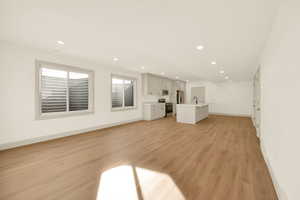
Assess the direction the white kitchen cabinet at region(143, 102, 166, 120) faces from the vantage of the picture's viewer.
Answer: facing the viewer and to the right of the viewer

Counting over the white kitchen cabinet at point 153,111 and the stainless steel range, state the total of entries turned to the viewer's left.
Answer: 0

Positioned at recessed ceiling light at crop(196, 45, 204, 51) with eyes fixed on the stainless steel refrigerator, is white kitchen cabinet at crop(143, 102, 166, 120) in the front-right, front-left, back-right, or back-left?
front-left

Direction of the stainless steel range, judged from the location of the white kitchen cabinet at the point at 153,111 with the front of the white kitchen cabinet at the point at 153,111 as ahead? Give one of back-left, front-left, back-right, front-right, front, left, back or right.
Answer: left

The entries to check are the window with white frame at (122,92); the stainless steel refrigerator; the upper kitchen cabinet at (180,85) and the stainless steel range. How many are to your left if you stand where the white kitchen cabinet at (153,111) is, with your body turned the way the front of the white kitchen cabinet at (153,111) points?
3

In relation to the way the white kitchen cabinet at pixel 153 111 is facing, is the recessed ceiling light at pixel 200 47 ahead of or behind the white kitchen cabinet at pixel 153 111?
ahead

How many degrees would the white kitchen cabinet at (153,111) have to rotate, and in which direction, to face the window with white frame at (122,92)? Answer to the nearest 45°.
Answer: approximately 90° to its right

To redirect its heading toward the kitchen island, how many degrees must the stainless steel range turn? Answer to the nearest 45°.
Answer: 0° — it already faces it

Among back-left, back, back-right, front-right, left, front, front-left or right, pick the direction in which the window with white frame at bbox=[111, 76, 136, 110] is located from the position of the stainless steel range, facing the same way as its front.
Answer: right

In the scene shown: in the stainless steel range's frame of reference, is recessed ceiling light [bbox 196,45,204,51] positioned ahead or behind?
ahead
